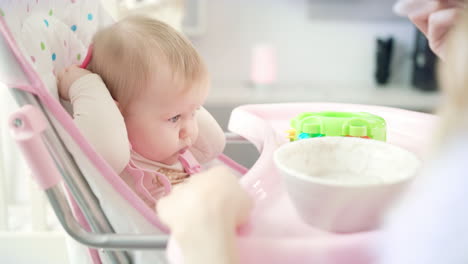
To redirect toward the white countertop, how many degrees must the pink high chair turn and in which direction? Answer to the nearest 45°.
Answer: approximately 45° to its left

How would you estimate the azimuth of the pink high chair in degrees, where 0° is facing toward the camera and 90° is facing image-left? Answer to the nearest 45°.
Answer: approximately 270°
